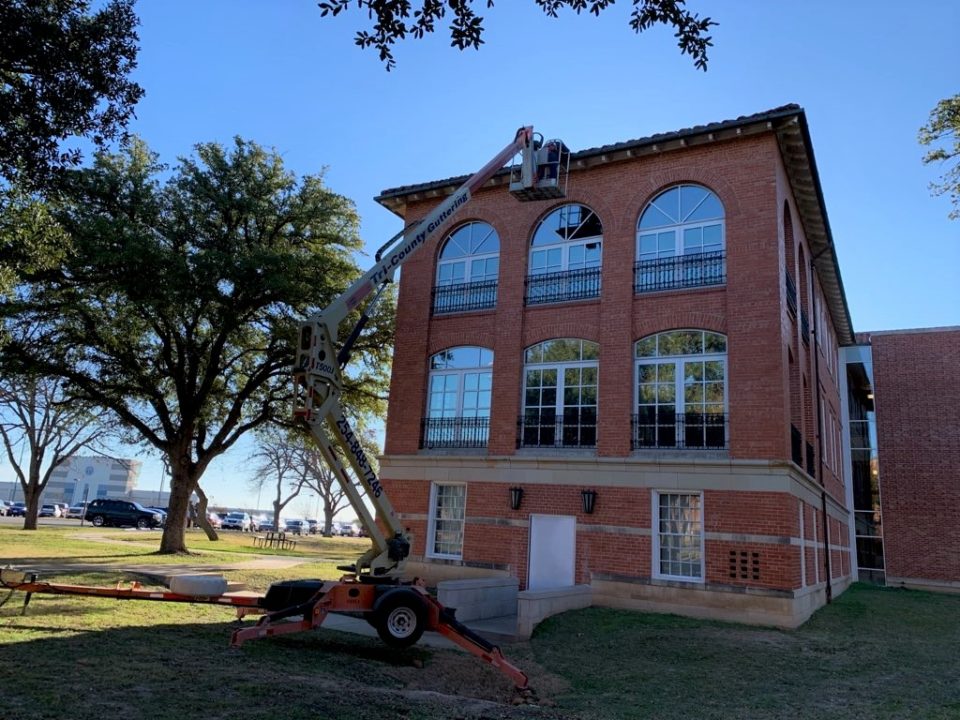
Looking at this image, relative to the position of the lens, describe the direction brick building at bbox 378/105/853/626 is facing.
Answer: facing the viewer and to the left of the viewer

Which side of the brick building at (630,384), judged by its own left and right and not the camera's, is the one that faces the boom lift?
front

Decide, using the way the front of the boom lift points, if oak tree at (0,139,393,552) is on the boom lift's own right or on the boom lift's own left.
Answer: on the boom lift's own right

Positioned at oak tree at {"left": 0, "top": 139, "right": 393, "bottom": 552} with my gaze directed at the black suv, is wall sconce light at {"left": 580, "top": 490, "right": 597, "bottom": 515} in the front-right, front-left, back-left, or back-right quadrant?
back-right

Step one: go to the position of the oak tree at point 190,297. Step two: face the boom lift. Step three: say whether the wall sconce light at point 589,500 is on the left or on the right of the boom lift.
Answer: left

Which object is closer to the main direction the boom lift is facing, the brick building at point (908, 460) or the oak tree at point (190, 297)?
the oak tree

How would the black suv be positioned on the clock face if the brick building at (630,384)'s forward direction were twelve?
The black suv is roughly at 3 o'clock from the brick building.

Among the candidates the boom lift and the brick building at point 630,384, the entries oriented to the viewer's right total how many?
0

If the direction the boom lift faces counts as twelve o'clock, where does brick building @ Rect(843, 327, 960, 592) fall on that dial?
The brick building is roughly at 5 o'clock from the boom lift.

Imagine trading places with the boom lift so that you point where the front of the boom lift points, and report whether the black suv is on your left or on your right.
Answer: on your right

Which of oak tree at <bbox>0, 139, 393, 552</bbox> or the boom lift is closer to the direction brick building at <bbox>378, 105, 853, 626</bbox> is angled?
the boom lift

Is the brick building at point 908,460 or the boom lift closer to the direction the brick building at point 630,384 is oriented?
the boom lift

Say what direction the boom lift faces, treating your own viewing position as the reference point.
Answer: facing to the left of the viewer
